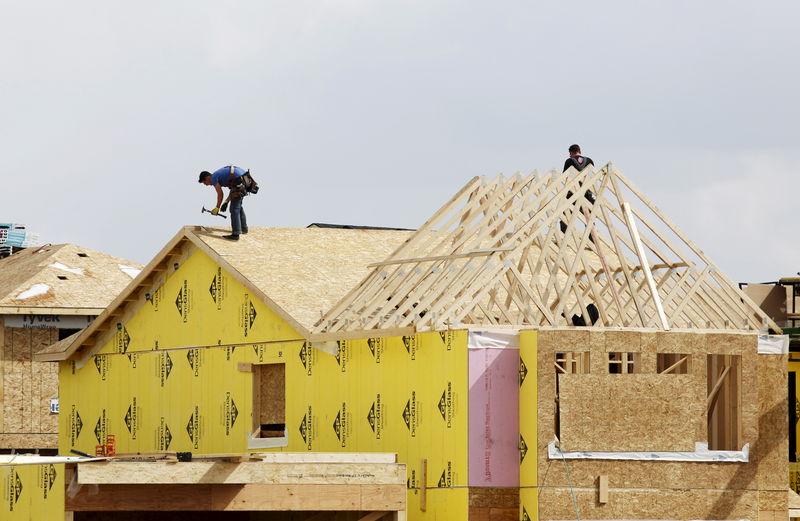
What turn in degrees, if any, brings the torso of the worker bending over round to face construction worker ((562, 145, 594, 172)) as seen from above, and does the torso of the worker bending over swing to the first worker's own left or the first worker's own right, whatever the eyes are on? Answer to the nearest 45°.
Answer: approximately 135° to the first worker's own left

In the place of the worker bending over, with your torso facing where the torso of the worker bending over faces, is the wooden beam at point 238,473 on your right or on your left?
on your left

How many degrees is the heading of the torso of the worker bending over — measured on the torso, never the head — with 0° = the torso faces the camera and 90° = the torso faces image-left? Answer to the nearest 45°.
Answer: approximately 90°
